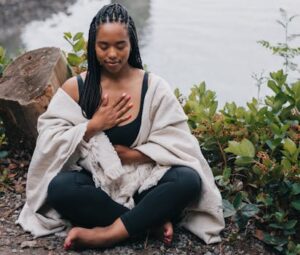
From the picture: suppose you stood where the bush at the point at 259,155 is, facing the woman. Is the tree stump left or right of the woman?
right

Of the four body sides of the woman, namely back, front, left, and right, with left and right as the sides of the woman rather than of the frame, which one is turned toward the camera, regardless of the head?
front

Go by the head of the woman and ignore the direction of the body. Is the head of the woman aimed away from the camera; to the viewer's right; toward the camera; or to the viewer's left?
toward the camera

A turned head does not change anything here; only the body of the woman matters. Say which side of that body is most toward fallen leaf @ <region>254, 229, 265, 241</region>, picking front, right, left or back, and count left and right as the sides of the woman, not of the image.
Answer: left

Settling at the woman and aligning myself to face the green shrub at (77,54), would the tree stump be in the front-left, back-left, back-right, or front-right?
front-left

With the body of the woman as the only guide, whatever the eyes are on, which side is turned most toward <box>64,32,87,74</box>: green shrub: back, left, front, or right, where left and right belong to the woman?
back

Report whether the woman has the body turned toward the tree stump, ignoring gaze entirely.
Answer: no

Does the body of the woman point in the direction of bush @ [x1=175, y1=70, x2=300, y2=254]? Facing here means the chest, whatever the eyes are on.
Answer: no
